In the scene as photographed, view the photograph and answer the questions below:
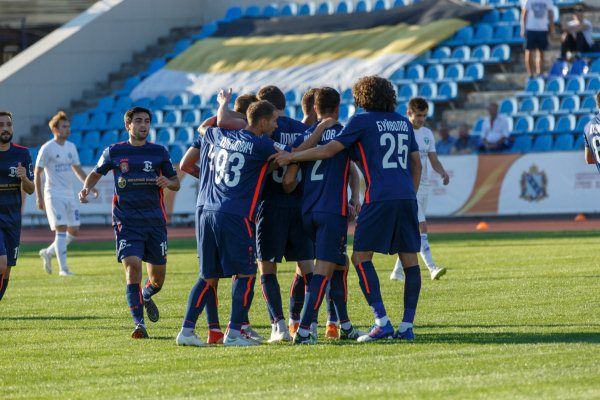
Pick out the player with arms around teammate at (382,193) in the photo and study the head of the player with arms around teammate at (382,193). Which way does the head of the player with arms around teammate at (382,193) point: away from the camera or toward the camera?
away from the camera

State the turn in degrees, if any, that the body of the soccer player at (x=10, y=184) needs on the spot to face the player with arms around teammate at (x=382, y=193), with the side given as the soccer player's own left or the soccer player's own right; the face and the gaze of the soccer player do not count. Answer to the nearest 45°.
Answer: approximately 45° to the soccer player's own left

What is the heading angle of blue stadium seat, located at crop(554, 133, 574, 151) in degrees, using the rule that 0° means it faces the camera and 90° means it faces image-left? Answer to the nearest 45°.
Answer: approximately 45°

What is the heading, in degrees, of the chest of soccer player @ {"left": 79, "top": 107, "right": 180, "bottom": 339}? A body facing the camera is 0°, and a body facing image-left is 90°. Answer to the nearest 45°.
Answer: approximately 0°

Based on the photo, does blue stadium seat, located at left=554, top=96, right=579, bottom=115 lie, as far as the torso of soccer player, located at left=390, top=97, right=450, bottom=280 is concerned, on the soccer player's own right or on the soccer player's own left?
on the soccer player's own left

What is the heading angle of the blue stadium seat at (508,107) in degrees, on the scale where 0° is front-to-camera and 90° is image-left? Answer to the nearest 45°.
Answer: approximately 45°

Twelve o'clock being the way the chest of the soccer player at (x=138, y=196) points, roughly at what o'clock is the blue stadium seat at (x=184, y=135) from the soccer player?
The blue stadium seat is roughly at 6 o'clock from the soccer player.

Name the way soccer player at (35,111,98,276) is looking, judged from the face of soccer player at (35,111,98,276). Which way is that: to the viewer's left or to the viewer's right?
to the viewer's right

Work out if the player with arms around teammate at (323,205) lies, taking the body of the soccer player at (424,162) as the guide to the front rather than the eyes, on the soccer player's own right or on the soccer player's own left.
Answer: on the soccer player's own right
